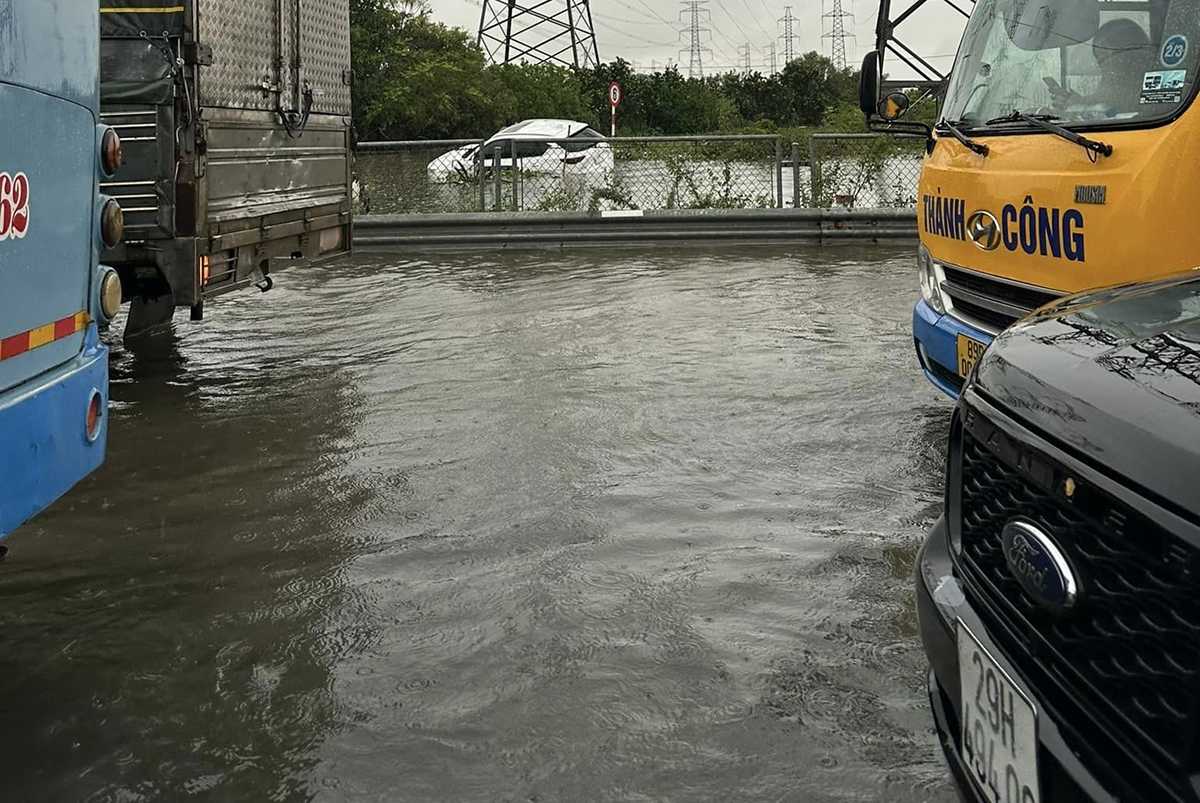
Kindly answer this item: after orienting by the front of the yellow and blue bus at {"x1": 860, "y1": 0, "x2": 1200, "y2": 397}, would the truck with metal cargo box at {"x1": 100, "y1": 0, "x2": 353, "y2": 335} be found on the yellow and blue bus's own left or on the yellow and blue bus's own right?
on the yellow and blue bus's own right

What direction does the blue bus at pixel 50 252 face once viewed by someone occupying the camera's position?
facing away from the viewer and to the left of the viewer

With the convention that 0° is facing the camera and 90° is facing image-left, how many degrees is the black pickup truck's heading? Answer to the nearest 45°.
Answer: approximately 45°

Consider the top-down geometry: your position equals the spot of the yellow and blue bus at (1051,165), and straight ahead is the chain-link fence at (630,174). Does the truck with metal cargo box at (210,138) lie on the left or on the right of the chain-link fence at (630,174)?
left

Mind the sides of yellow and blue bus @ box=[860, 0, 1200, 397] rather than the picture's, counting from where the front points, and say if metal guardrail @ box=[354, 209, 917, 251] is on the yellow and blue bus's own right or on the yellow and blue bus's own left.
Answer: on the yellow and blue bus's own right

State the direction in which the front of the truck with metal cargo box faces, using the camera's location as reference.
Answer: facing away from the viewer and to the left of the viewer

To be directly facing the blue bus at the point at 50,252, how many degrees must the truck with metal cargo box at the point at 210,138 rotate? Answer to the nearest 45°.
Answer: approximately 135° to its left

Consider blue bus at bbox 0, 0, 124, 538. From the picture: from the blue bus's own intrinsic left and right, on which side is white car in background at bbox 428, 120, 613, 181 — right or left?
on its right

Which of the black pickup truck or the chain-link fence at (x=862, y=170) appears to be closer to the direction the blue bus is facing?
the chain-link fence

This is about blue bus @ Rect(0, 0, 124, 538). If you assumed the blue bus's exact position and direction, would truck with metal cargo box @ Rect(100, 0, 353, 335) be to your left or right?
on your right
